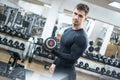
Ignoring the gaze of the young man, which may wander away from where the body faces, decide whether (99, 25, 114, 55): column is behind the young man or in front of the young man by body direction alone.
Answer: behind

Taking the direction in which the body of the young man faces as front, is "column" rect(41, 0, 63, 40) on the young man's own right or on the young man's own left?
on the young man's own right

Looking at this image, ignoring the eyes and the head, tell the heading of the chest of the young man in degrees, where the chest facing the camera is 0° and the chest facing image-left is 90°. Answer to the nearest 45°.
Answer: approximately 45°
